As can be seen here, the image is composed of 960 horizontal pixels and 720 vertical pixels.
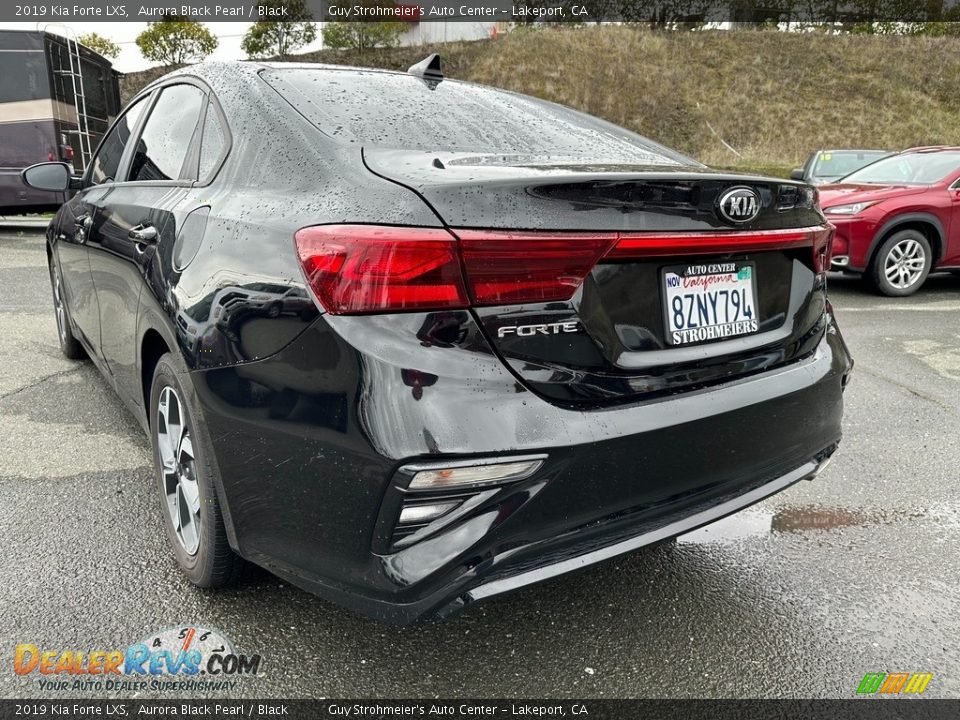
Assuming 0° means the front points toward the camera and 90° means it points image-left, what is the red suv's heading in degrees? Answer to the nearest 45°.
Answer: approximately 45°

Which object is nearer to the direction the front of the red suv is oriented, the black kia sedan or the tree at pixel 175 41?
the black kia sedan

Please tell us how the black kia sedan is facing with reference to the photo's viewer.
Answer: facing away from the viewer and to the left of the viewer

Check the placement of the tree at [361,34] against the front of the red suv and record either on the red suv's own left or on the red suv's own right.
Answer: on the red suv's own right

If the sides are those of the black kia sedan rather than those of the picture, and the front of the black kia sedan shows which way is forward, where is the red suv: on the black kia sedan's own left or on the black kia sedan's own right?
on the black kia sedan's own right

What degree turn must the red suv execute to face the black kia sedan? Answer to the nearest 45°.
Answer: approximately 45° to its left
